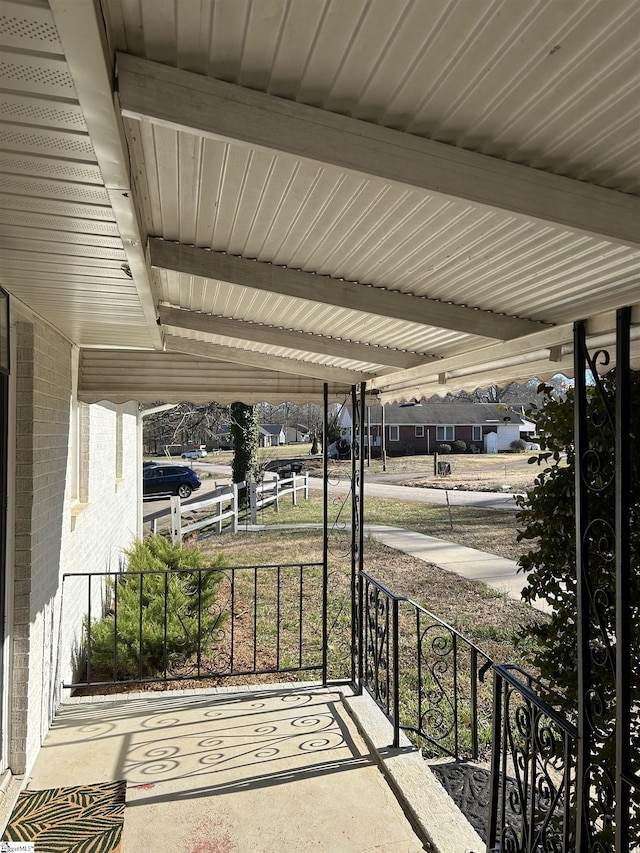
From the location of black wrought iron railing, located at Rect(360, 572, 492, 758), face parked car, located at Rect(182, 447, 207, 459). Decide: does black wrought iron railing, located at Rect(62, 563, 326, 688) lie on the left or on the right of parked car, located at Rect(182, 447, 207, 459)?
left
